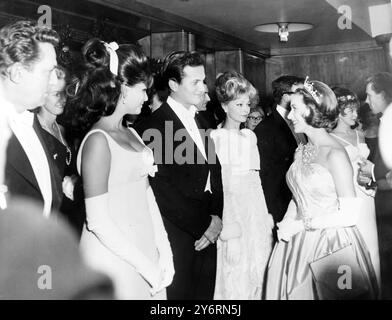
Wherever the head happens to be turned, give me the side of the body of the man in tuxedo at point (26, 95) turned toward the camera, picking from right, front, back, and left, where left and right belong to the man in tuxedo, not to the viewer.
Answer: right

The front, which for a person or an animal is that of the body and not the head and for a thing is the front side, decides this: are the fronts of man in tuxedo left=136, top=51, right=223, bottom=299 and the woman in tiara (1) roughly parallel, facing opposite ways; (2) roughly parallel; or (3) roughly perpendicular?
roughly perpendicular

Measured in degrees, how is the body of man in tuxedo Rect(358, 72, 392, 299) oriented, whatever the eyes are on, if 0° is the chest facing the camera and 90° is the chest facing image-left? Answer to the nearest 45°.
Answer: approximately 90°

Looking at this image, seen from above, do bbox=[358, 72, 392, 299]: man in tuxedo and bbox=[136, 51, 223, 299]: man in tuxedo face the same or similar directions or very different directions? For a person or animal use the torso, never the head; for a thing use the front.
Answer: very different directions

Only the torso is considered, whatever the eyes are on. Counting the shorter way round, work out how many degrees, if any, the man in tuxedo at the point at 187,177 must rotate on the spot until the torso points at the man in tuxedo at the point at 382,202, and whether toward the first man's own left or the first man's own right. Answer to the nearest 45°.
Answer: approximately 45° to the first man's own left

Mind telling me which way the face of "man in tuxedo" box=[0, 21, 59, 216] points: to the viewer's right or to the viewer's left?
to the viewer's right

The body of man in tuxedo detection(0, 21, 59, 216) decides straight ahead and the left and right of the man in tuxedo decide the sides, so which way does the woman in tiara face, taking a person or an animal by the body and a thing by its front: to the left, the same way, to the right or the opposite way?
the opposite way

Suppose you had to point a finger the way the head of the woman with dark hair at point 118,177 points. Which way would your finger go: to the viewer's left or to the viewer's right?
to the viewer's right
